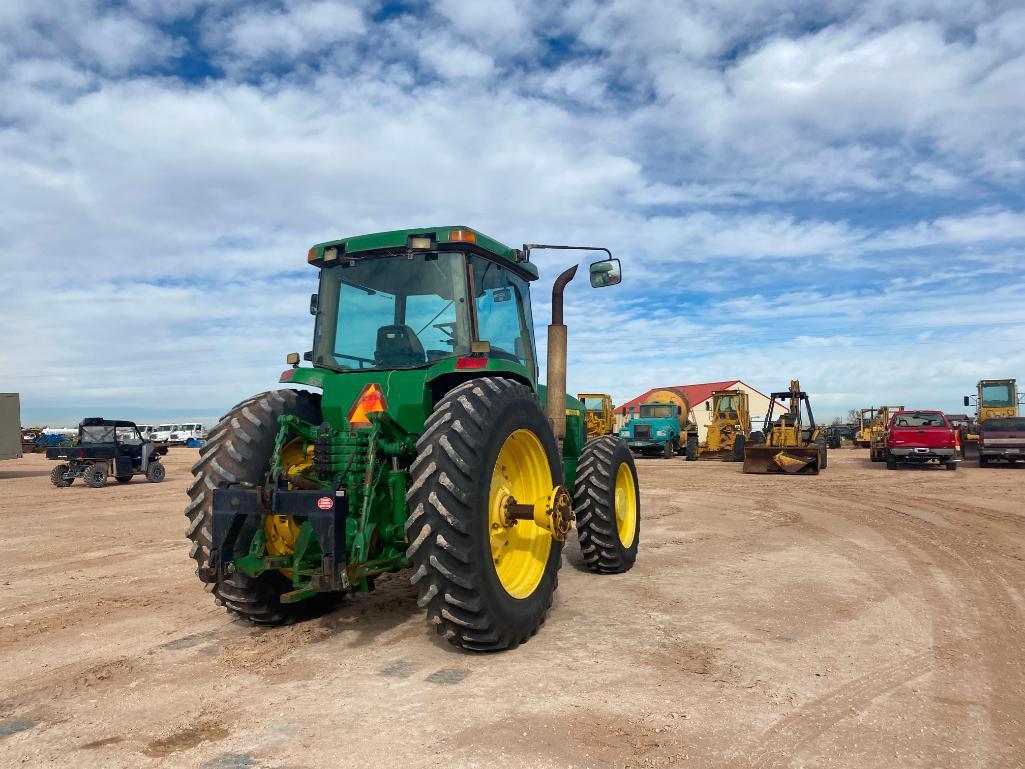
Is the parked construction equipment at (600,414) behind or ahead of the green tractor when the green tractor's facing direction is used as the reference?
ahead

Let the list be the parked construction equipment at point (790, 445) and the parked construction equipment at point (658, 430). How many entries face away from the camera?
0

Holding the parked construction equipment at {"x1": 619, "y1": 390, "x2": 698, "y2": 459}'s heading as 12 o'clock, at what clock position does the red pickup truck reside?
The red pickup truck is roughly at 9 o'clock from the parked construction equipment.

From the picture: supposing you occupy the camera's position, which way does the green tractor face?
facing away from the viewer and to the right of the viewer

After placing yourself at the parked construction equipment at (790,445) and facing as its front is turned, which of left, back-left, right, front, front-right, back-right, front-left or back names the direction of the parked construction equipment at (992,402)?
back-left

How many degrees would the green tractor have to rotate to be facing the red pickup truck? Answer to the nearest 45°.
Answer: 0° — it already faces it

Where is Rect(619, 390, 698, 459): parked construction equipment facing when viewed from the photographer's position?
facing the viewer and to the left of the viewer

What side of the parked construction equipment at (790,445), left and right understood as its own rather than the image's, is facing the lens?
front
